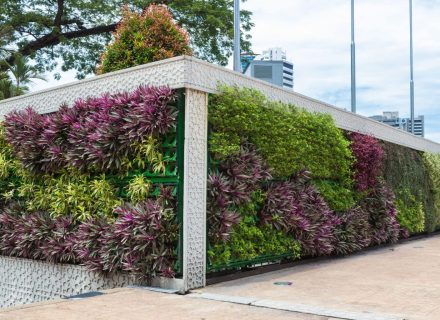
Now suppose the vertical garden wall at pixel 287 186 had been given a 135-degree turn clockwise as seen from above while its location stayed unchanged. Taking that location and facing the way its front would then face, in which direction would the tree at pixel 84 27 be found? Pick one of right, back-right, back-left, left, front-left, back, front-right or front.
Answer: front-right

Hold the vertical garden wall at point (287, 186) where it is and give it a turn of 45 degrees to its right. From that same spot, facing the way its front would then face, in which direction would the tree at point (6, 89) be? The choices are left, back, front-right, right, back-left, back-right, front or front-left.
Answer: back-right

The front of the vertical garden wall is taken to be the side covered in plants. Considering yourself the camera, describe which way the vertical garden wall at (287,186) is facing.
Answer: facing the viewer and to the right of the viewer

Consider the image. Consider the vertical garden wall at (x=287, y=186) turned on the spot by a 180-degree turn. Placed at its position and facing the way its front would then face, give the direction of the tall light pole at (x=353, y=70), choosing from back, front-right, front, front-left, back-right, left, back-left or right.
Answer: front-right

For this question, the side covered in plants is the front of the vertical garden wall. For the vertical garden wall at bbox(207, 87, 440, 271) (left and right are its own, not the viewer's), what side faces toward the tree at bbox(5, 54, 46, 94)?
back
